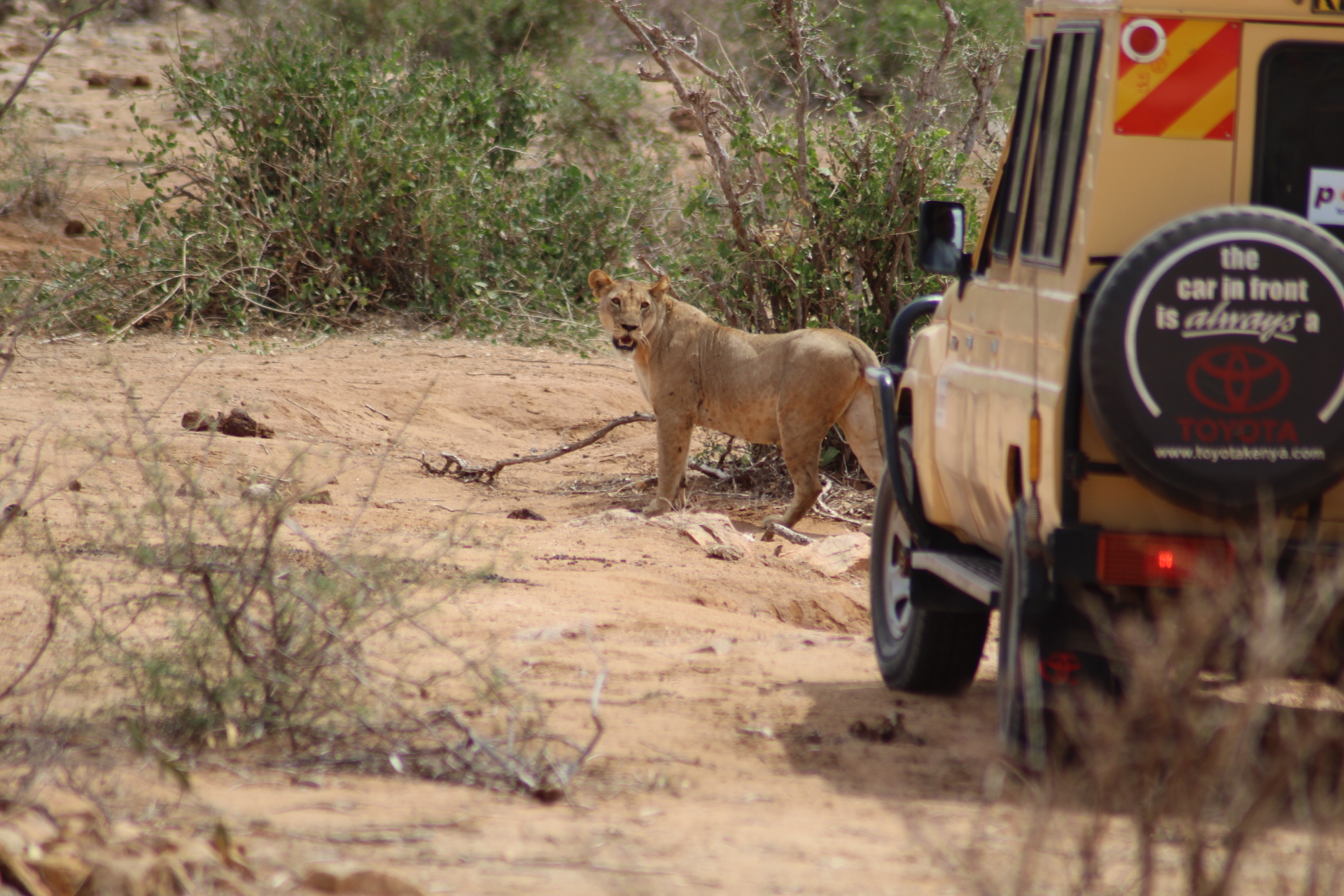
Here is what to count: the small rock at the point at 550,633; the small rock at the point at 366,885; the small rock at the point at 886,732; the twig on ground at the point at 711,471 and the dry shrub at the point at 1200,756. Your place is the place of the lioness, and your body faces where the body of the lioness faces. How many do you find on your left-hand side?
4

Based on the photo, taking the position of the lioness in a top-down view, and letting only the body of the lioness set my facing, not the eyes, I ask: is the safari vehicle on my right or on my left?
on my left

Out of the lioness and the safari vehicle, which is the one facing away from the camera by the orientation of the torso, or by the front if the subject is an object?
the safari vehicle

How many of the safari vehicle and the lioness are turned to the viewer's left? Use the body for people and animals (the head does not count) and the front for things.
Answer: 1

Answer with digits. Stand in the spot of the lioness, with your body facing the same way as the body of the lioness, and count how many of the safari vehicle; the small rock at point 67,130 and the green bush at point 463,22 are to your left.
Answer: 1

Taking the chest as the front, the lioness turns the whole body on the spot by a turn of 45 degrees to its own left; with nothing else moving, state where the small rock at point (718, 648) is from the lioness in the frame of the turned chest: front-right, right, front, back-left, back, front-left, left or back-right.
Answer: front-left

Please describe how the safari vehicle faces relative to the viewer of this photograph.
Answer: facing away from the viewer

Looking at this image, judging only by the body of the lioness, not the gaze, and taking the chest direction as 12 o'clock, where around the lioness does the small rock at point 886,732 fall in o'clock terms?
The small rock is roughly at 9 o'clock from the lioness.

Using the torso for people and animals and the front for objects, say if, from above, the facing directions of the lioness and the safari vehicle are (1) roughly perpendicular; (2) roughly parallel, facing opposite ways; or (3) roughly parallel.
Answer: roughly perpendicular

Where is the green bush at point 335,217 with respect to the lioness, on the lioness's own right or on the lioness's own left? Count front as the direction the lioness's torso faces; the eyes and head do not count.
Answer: on the lioness's own right

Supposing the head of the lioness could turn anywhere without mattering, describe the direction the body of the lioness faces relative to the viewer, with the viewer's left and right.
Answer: facing to the left of the viewer

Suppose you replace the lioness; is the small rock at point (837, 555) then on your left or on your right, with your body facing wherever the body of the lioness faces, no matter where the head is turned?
on your left

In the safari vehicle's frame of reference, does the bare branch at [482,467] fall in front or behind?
in front

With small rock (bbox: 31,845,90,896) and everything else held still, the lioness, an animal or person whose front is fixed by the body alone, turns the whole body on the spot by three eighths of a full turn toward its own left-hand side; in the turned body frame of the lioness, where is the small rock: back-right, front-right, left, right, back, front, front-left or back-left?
front-right

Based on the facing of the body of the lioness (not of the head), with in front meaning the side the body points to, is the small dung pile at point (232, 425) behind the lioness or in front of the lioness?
in front
